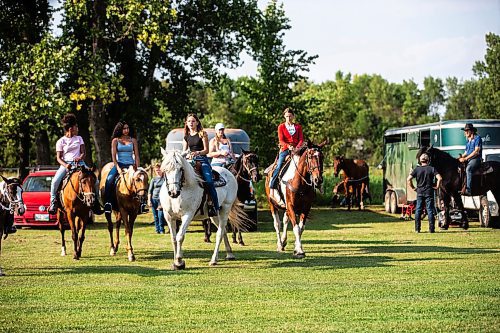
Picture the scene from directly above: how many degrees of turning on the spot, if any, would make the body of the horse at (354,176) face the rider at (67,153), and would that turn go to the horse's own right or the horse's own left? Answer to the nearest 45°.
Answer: approximately 45° to the horse's own left

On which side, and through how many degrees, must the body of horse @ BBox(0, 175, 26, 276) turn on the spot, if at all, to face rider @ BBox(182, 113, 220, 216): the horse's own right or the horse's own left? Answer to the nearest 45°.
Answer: approximately 45° to the horse's own left

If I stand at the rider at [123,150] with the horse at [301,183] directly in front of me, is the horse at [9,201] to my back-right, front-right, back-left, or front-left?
back-right

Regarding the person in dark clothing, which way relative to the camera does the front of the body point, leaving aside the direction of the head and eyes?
away from the camera

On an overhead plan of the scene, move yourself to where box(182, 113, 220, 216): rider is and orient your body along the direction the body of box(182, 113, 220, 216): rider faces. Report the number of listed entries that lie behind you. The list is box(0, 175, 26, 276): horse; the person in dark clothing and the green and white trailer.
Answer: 2

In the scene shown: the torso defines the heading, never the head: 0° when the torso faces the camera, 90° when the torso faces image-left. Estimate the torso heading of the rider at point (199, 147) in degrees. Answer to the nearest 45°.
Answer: approximately 45°

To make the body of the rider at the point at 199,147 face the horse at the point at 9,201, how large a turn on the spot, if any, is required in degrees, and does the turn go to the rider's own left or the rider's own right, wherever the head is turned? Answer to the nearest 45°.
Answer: approximately 45° to the rider's own right

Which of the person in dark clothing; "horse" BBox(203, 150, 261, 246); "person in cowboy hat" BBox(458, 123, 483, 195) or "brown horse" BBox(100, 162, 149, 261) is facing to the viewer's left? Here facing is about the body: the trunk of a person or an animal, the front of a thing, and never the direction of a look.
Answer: the person in cowboy hat

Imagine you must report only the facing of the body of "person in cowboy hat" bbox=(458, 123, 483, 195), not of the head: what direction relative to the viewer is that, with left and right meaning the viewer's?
facing to the left of the viewer

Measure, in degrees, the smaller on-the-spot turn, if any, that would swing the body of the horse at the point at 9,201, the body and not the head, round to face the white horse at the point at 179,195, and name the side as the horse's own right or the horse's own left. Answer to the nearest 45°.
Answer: approximately 45° to the horse's own left

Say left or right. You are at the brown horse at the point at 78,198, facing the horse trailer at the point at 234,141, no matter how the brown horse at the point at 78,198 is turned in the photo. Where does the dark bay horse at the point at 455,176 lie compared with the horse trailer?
right

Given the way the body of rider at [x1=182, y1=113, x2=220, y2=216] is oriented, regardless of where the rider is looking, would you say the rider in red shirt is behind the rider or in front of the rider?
behind
